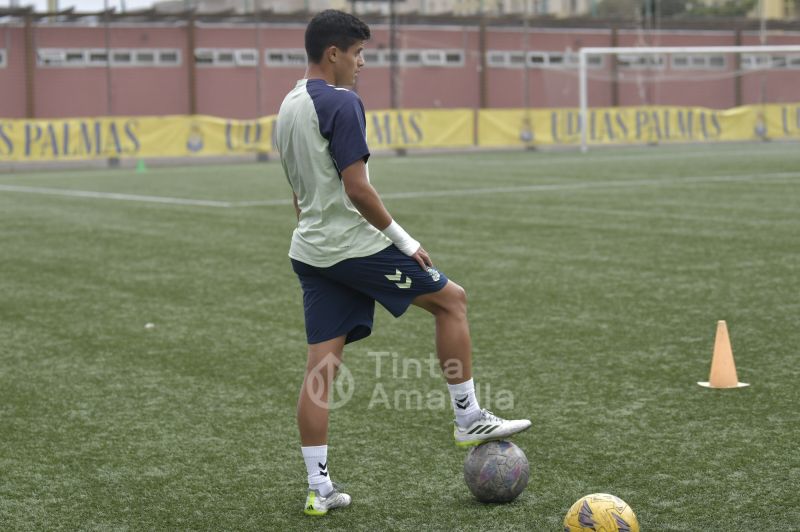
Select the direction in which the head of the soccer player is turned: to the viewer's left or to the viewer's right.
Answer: to the viewer's right

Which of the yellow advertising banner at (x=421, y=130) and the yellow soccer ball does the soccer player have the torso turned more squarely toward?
the yellow advertising banner

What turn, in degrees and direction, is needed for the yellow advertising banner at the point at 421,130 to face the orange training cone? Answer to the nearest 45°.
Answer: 0° — it already faces it

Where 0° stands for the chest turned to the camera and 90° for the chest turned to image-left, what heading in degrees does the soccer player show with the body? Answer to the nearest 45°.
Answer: approximately 225°

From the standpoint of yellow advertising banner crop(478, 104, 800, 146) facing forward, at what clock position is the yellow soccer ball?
The yellow soccer ball is roughly at 12 o'clock from the yellow advertising banner.

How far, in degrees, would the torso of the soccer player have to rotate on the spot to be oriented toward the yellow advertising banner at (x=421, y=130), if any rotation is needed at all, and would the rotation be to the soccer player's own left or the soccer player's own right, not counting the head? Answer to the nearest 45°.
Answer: approximately 45° to the soccer player's own left

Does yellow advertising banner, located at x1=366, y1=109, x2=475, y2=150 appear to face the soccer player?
yes

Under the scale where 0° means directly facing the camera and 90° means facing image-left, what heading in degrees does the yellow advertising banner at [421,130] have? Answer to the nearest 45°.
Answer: approximately 0°
